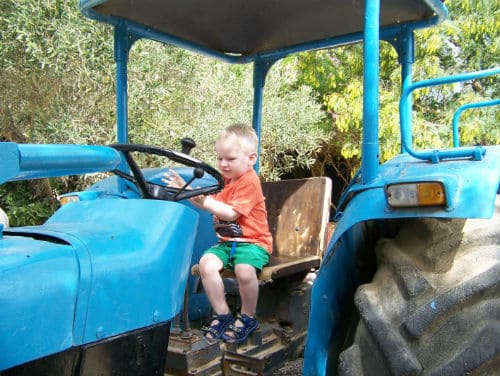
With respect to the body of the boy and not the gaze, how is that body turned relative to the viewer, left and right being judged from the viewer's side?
facing the viewer and to the left of the viewer
